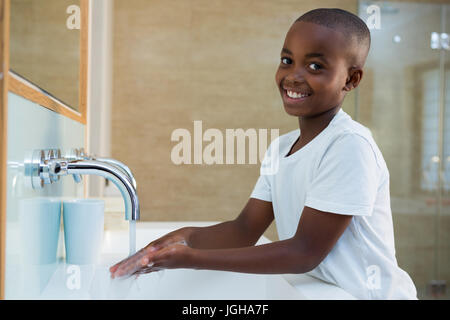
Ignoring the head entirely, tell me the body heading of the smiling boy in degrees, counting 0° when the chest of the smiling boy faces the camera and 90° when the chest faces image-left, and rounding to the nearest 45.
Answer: approximately 45°

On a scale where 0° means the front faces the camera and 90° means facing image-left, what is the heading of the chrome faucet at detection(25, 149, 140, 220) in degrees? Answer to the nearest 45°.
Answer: approximately 270°

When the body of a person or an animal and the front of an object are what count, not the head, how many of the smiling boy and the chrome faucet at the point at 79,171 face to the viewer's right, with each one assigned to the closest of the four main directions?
1
